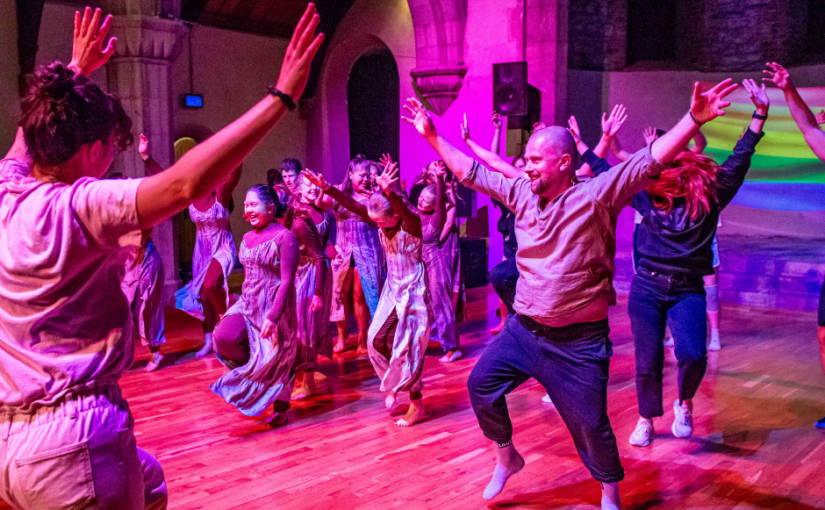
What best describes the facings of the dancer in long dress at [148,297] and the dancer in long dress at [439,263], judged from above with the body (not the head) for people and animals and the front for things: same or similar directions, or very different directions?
same or similar directions

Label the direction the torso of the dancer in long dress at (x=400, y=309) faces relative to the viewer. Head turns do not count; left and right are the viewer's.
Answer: facing the viewer and to the left of the viewer

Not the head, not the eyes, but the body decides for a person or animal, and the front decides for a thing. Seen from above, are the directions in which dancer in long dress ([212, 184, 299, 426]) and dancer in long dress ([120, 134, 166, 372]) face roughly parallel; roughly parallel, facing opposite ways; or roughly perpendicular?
roughly parallel

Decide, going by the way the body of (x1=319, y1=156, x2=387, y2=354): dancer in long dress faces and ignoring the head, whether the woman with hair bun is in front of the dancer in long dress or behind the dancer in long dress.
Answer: in front

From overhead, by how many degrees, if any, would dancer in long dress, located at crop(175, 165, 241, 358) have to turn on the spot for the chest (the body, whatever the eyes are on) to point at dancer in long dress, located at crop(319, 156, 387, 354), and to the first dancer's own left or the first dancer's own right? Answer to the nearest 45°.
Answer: approximately 135° to the first dancer's own left

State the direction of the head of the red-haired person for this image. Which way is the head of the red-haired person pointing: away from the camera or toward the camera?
away from the camera

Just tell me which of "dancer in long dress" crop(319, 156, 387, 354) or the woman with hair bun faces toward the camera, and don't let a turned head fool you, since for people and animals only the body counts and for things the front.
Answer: the dancer in long dress

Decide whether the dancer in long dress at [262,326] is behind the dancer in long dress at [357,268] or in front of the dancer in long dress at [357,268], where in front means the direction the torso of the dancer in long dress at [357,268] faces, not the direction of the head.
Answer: in front

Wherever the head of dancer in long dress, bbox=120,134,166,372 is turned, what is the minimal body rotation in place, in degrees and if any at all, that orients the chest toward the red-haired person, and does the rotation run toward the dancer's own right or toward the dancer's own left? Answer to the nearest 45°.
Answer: approximately 90° to the dancer's own left

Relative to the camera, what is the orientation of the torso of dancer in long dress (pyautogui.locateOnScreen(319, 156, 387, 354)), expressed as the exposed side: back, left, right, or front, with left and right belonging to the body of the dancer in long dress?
front

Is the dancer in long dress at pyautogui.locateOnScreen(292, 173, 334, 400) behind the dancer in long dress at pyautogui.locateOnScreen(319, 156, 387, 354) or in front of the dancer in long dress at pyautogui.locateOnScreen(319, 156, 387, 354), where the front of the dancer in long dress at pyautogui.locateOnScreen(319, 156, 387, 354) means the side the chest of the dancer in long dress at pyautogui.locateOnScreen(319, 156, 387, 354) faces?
in front

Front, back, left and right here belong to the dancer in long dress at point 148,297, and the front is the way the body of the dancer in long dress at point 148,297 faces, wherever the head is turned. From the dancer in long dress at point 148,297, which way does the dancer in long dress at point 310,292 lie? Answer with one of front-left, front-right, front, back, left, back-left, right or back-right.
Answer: left

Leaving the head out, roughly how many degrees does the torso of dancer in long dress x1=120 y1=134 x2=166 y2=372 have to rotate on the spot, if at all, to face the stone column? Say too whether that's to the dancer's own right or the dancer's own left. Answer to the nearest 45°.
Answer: approximately 135° to the dancer's own right

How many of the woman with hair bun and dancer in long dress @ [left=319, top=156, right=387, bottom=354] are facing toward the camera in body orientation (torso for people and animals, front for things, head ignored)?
1
